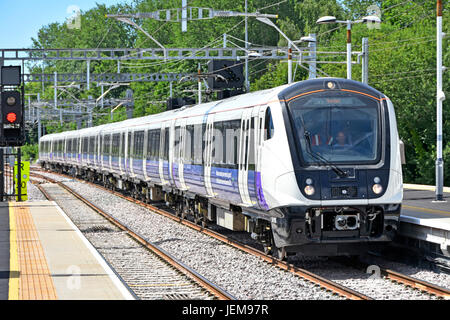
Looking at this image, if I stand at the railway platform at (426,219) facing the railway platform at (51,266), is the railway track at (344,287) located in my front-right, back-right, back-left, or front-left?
front-left

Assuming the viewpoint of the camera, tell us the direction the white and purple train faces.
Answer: facing the viewer and to the right of the viewer
